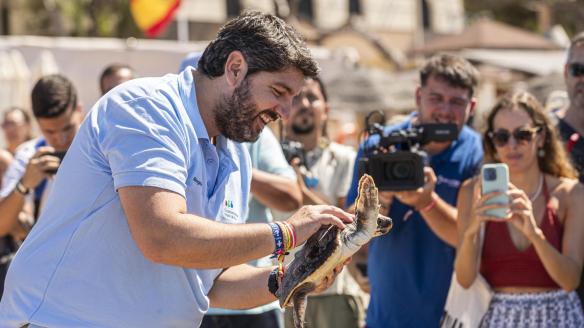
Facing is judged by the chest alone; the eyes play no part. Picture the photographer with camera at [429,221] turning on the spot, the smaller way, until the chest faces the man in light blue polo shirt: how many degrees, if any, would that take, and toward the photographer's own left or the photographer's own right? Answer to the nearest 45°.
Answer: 0° — they already face them

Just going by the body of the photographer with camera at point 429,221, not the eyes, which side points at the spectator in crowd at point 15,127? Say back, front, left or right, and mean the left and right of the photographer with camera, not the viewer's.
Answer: right

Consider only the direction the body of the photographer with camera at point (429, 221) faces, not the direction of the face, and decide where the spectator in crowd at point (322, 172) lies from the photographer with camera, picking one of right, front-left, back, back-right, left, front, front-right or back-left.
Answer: right

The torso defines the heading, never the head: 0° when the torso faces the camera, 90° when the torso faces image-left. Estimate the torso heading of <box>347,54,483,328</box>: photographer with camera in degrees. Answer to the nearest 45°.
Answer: approximately 45°
